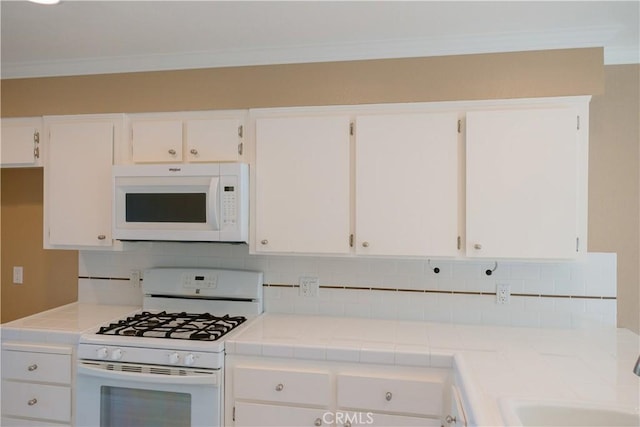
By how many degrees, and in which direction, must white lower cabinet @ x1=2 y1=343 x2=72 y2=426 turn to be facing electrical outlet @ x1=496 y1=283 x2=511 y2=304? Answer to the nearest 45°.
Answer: approximately 90° to its left

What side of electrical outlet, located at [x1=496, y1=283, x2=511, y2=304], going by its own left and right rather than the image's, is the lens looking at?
front

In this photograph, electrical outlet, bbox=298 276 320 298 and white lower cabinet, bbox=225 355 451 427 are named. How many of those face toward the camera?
2

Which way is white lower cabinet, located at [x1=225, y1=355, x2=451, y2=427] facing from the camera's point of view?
toward the camera

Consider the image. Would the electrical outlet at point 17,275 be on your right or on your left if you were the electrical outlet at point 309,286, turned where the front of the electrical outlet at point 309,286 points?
on your right

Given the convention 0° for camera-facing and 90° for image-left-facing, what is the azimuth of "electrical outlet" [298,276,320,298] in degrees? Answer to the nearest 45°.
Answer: approximately 0°

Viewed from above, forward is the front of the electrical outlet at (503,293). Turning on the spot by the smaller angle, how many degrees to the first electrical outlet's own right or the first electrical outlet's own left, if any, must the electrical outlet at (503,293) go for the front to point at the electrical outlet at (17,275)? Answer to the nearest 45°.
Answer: approximately 90° to the first electrical outlet's own right

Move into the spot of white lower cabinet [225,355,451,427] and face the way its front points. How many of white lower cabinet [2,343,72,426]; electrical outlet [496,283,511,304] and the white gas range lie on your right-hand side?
2

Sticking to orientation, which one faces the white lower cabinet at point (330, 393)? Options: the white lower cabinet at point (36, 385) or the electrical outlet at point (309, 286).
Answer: the electrical outlet

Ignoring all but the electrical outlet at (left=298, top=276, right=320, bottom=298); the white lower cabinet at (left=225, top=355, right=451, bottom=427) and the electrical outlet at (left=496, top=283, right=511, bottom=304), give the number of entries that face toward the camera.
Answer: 3

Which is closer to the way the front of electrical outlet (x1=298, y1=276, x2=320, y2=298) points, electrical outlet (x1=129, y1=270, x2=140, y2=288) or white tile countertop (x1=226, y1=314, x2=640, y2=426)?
the white tile countertop

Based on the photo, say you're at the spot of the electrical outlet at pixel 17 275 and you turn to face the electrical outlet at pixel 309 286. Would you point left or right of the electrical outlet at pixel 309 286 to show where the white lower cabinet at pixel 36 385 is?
right
